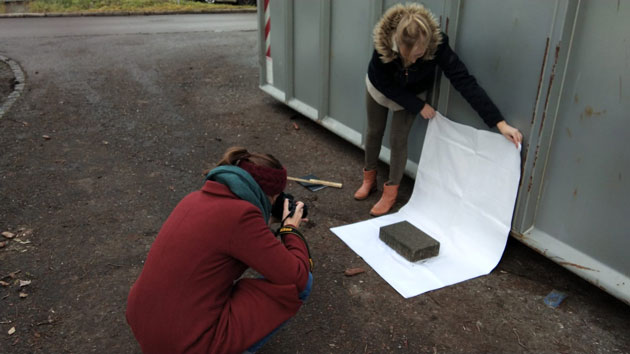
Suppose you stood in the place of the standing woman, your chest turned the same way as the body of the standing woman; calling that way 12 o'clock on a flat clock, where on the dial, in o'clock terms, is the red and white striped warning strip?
The red and white striped warning strip is roughly at 5 o'clock from the standing woman.

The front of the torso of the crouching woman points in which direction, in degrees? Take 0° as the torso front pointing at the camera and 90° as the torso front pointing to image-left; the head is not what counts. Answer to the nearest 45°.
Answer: approximately 225°

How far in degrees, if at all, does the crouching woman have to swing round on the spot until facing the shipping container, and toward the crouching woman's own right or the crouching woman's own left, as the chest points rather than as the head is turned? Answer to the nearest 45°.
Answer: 0° — they already face it

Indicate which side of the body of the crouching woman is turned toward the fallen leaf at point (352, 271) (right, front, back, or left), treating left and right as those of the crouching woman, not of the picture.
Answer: front

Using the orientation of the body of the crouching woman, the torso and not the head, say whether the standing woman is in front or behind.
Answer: in front

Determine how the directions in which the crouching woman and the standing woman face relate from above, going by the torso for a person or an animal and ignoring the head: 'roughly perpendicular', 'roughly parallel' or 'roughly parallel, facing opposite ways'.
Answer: roughly parallel, facing opposite ways

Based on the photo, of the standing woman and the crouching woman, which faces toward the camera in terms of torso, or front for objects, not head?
the standing woman

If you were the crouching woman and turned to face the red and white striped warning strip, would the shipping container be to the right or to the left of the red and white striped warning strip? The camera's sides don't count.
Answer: right

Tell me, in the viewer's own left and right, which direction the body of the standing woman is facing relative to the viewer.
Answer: facing the viewer

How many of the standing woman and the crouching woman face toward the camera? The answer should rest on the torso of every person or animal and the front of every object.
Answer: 1

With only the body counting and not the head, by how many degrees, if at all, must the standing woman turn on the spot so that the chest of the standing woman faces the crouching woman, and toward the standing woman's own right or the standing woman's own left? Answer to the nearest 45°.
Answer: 0° — they already face them

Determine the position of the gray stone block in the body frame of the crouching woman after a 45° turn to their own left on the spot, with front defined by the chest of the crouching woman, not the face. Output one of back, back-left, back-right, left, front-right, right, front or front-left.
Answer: front-right

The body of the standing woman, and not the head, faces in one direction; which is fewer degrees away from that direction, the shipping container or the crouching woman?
the crouching woman
